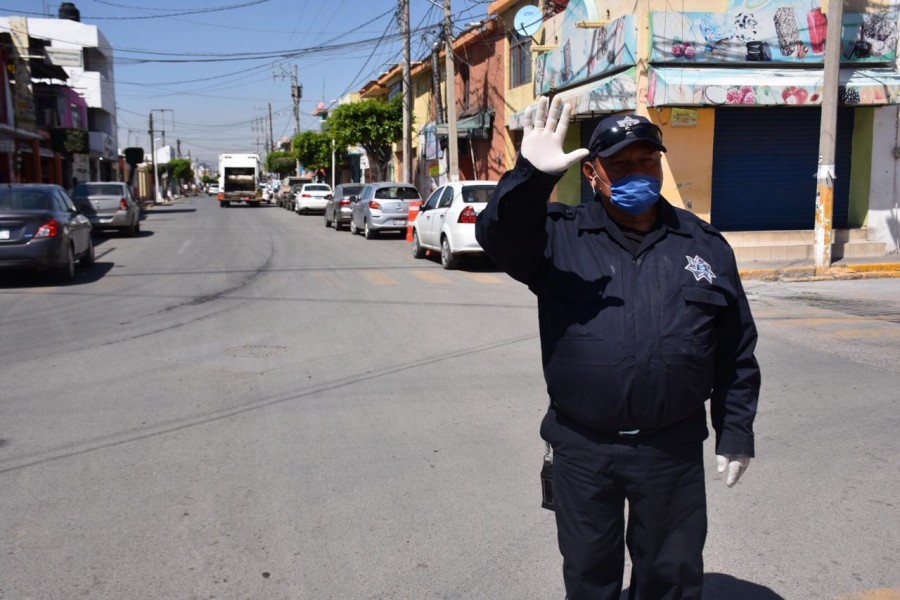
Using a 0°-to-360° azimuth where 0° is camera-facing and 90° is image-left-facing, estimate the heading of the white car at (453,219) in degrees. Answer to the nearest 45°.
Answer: approximately 135°

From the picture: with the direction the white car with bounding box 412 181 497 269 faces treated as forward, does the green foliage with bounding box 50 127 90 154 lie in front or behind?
in front

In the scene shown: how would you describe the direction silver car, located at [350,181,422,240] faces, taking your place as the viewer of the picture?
facing away from the viewer and to the left of the viewer

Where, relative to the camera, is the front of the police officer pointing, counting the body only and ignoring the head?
toward the camera

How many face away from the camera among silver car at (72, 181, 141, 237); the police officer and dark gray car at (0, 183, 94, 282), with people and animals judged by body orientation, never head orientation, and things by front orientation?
2

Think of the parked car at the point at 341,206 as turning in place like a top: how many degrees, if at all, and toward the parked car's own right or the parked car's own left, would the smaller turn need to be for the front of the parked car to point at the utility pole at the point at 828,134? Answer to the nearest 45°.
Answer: approximately 180°

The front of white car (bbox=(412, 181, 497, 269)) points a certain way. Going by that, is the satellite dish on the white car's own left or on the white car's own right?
on the white car's own right

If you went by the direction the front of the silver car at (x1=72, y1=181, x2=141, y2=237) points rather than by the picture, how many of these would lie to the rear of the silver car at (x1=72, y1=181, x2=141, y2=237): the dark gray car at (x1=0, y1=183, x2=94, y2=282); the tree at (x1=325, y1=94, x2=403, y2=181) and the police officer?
2

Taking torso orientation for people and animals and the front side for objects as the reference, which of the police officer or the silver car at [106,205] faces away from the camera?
the silver car

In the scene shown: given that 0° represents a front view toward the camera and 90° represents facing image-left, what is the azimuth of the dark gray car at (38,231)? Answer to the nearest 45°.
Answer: approximately 180°

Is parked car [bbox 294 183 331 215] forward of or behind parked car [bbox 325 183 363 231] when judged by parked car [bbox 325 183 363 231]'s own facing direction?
forward

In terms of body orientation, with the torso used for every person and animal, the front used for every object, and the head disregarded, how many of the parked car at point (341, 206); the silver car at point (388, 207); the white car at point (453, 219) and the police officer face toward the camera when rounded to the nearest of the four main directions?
1

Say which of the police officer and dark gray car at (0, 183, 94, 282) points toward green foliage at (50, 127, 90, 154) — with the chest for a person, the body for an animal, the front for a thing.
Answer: the dark gray car

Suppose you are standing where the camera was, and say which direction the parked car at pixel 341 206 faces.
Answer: facing away from the viewer and to the left of the viewer

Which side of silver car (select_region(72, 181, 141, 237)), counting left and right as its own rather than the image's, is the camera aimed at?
back

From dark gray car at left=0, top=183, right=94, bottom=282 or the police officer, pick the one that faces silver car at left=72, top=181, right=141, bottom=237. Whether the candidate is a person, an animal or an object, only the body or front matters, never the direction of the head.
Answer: the dark gray car

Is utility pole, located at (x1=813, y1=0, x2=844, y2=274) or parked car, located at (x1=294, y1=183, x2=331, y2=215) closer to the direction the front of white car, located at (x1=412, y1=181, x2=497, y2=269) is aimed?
the parked car

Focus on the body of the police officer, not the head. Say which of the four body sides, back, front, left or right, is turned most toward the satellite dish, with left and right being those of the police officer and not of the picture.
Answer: back

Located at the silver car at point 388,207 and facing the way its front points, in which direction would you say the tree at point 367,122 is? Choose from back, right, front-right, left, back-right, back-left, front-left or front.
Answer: front-right
